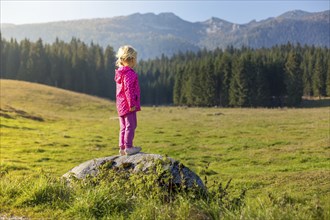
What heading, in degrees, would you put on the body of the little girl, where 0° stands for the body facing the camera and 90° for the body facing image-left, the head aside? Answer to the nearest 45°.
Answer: approximately 270°
